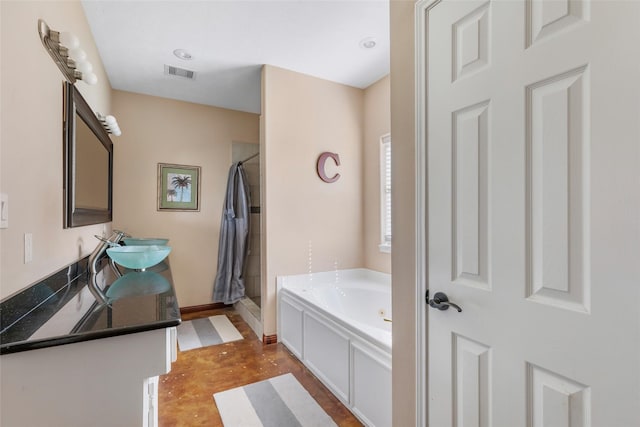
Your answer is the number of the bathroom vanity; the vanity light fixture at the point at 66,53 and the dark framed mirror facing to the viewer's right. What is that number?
3

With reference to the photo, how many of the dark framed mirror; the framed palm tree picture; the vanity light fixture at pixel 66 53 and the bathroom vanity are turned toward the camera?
1

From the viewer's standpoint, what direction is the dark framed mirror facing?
to the viewer's right

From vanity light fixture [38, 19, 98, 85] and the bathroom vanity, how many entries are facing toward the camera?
0

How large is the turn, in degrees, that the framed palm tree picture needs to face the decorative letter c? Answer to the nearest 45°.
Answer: approximately 45° to its left

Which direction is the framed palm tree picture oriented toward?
toward the camera

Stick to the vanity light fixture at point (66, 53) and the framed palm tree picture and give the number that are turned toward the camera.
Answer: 1

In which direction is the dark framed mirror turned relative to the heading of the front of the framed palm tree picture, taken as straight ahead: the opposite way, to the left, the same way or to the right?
to the left

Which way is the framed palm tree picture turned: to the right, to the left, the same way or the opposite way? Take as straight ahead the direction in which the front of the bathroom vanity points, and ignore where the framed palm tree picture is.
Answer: to the right

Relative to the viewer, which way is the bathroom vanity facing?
to the viewer's right

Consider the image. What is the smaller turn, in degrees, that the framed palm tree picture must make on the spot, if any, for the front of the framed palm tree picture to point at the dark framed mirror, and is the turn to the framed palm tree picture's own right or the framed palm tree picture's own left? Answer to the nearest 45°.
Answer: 0° — it already faces it

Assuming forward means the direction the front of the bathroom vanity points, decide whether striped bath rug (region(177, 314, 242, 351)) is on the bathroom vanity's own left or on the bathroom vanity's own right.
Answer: on the bathroom vanity's own left

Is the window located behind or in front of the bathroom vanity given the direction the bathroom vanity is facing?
in front
